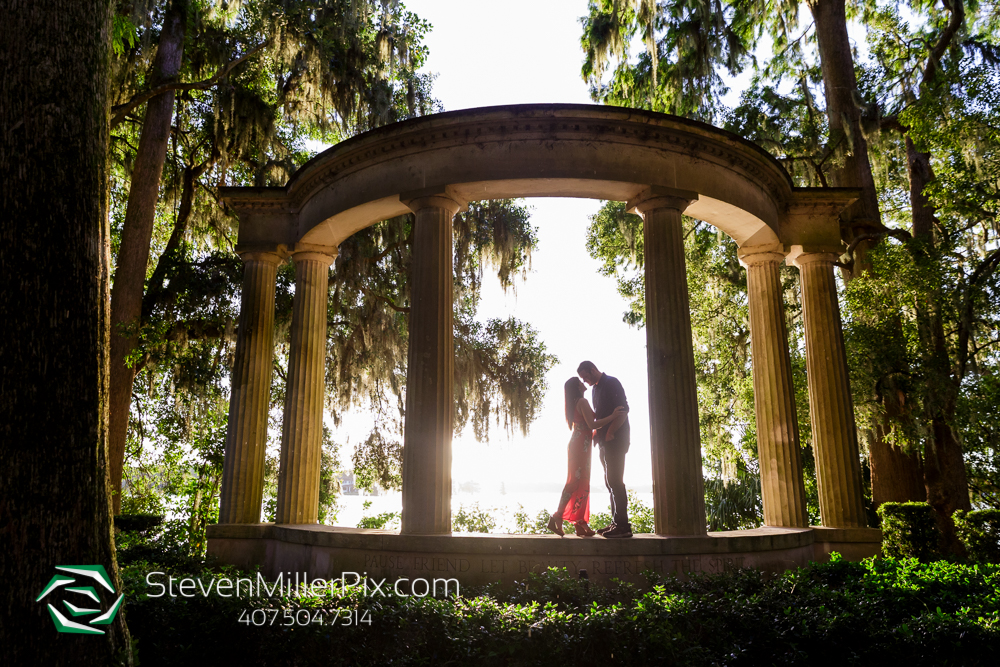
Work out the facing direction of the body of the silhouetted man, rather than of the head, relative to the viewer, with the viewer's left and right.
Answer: facing to the left of the viewer

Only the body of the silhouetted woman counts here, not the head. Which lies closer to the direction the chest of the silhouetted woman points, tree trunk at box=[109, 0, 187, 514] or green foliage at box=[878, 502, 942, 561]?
the green foliage

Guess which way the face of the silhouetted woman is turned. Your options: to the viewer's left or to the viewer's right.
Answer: to the viewer's right

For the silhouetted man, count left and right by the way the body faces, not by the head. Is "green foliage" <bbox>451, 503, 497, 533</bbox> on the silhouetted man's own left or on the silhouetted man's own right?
on the silhouetted man's own right

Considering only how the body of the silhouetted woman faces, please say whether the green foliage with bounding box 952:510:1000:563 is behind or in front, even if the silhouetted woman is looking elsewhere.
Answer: in front

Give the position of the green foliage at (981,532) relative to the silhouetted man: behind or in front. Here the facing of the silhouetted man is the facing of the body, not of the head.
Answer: behind

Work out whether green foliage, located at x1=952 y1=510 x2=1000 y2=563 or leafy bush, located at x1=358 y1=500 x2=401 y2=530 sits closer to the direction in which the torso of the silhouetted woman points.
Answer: the green foliage

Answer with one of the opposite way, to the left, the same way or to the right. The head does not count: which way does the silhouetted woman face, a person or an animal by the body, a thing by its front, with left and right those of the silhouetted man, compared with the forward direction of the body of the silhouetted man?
the opposite way

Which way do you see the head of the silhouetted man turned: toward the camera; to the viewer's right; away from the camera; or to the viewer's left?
to the viewer's left

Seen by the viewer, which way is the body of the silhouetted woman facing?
to the viewer's right

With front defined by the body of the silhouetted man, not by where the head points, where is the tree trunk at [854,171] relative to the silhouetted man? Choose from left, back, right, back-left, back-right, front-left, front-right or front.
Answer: back-right

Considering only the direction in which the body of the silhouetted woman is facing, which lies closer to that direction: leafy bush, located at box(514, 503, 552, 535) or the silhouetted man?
the silhouetted man

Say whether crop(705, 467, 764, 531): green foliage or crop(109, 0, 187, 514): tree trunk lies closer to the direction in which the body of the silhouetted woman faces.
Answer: the green foliage
